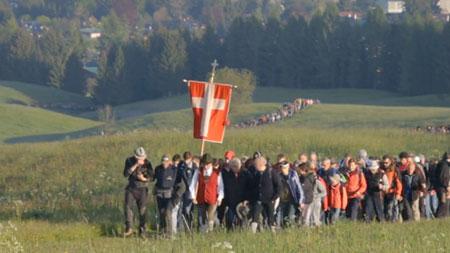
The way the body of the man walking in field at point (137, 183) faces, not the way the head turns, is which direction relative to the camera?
toward the camera

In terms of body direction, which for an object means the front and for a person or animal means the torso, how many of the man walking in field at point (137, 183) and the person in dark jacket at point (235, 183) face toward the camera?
2

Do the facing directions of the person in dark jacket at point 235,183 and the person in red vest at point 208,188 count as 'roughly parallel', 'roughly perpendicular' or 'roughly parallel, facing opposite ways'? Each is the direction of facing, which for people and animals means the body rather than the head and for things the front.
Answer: roughly parallel

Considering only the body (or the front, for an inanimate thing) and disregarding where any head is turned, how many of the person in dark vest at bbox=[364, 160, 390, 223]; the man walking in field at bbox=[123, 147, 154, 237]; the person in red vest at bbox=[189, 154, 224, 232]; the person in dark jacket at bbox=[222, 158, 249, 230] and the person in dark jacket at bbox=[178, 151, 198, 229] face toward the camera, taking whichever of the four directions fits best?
5

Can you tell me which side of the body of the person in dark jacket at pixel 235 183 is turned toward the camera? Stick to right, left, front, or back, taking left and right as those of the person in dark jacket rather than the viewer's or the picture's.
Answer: front

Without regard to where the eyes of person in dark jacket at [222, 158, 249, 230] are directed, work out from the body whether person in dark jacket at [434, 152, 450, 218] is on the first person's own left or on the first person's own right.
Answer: on the first person's own left

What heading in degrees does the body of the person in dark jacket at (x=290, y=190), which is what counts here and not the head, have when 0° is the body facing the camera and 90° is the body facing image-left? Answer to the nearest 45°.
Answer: approximately 45°

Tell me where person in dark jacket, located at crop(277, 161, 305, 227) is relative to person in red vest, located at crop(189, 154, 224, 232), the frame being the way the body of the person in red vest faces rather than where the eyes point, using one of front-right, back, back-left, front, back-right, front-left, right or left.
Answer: left

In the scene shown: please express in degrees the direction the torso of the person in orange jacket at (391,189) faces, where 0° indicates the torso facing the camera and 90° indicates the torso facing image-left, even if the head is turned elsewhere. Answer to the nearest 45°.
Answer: approximately 45°

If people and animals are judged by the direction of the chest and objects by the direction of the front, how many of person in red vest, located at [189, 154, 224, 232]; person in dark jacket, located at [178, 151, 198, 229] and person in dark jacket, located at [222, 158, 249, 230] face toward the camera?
3

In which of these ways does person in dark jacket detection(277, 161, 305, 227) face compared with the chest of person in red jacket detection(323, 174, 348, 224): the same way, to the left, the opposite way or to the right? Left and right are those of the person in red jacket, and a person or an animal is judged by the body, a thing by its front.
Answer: the same way

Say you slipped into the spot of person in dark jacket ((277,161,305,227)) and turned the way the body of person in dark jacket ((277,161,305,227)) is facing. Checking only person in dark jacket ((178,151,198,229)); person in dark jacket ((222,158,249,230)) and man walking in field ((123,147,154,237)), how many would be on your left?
0

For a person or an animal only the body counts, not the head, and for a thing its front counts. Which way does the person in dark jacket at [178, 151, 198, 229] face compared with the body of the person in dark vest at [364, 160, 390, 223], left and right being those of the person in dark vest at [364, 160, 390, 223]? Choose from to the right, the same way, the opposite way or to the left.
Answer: the same way
